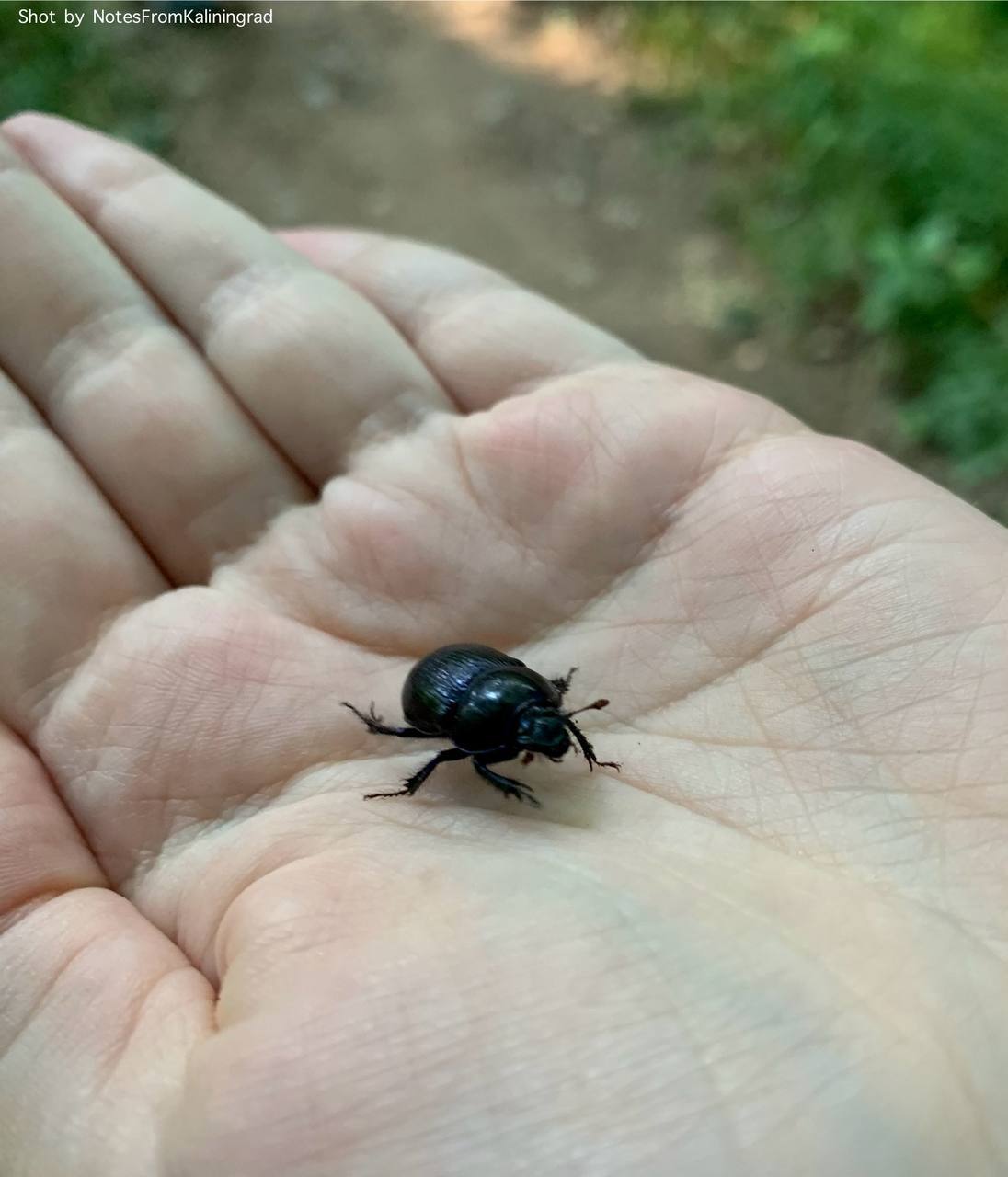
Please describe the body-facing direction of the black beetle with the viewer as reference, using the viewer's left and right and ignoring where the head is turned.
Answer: facing the viewer and to the right of the viewer
